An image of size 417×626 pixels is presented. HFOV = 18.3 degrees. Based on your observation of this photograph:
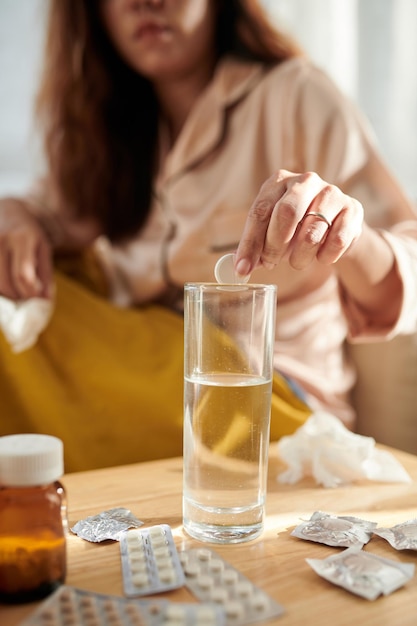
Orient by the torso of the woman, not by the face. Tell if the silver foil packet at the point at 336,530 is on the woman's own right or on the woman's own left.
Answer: on the woman's own left

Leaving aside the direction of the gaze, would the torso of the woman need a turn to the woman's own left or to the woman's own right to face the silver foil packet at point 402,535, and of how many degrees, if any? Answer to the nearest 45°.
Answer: approximately 45° to the woman's own left

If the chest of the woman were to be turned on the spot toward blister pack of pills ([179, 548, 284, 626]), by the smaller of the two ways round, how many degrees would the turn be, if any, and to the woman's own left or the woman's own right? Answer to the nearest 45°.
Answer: approximately 45° to the woman's own left

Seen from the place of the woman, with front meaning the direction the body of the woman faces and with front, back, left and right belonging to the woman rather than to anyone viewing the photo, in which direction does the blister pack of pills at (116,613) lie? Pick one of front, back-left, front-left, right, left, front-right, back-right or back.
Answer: front-left

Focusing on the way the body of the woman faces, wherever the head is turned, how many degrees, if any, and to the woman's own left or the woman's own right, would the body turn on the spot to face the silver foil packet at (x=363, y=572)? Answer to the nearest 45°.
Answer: approximately 45° to the woman's own left

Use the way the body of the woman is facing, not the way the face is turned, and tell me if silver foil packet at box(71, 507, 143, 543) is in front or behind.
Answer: in front

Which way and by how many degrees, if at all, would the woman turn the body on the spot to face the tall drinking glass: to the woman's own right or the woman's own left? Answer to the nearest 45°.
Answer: approximately 45° to the woman's own left

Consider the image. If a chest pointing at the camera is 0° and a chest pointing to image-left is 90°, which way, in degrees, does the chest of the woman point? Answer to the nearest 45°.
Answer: approximately 45°

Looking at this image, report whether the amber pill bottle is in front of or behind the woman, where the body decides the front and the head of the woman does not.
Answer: in front
